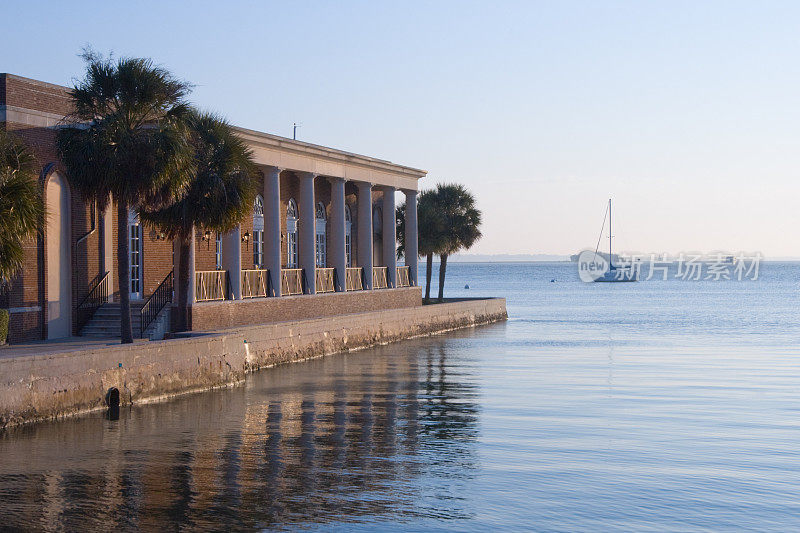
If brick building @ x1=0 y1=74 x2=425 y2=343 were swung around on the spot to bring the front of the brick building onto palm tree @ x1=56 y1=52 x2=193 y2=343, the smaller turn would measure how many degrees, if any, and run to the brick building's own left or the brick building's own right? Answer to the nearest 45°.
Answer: approximately 45° to the brick building's own right

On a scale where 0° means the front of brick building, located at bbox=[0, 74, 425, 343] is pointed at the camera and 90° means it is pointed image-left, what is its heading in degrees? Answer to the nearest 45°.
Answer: approximately 315°

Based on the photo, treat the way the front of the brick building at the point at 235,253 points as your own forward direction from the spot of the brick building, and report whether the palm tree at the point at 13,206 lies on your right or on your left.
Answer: on your right
